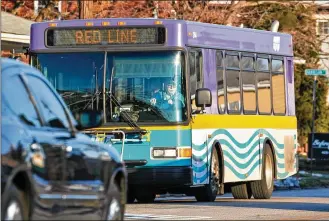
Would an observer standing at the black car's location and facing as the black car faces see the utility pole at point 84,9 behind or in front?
in front

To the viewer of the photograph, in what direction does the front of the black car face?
facing away from the viewer and to the right of the viewer

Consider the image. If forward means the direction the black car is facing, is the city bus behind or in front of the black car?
in front
